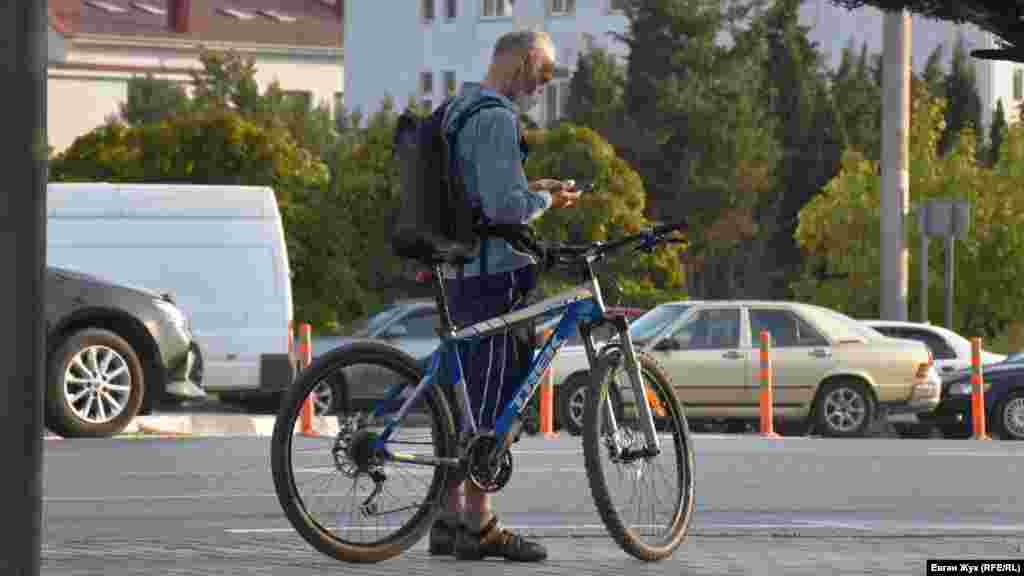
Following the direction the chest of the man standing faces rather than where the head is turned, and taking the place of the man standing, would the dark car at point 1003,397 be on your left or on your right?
on your left

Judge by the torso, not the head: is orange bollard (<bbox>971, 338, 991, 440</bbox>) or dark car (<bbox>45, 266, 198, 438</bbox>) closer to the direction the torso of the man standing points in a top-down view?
the orange bollard

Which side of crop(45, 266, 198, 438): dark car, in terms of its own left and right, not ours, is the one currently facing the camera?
right

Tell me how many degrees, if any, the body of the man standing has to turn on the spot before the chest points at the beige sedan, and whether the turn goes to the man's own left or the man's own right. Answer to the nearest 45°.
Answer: approximately 90° to the man's own left

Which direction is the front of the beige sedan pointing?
to the viewer's left

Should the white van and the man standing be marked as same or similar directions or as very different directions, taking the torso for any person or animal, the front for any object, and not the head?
very different directions

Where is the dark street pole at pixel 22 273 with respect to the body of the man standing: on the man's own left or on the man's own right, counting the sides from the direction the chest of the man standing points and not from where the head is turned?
on the man's own right

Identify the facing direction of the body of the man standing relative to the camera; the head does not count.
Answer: to the viewer's right

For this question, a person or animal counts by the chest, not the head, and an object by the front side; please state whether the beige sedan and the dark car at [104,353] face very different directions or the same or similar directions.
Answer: very different directions

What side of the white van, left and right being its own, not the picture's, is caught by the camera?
left
